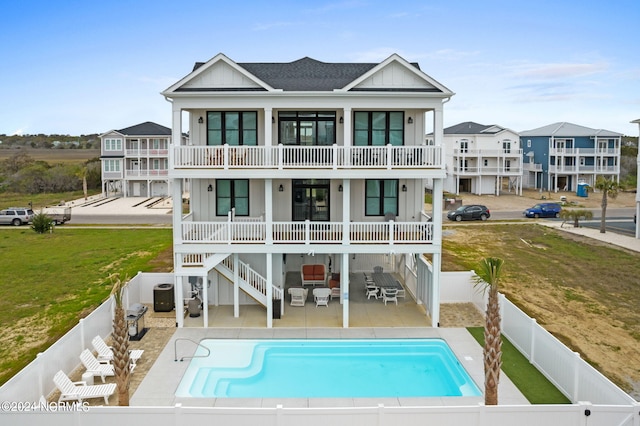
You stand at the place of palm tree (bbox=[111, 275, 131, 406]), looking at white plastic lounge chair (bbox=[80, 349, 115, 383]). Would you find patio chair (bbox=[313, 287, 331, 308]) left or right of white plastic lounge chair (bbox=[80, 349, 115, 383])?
right

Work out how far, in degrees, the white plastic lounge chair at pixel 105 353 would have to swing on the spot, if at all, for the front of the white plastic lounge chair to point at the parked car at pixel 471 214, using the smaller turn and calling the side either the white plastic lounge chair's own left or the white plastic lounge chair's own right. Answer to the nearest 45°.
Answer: approximately 90° to the white plastic lounge chair's own left

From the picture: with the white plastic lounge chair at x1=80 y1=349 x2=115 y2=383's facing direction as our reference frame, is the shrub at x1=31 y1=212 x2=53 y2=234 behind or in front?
behind

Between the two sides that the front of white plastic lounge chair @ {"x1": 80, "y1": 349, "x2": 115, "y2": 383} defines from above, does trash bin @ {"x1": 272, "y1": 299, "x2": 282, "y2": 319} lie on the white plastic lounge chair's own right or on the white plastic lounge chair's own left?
on the white plastic lounge chair's own left

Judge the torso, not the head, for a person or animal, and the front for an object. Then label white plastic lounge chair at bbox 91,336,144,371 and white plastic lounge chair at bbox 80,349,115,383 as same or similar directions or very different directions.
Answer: same or similar directions

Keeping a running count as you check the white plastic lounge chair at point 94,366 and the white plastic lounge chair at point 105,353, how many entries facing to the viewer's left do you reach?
0

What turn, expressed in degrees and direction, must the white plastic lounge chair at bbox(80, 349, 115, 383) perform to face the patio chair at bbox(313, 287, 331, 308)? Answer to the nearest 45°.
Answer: approximately 90° to its left

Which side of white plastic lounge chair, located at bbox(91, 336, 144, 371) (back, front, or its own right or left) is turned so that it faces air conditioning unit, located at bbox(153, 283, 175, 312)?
left

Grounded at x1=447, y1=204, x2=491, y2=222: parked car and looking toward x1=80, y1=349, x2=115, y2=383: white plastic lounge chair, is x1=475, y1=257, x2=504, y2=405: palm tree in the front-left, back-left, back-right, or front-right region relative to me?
front-left

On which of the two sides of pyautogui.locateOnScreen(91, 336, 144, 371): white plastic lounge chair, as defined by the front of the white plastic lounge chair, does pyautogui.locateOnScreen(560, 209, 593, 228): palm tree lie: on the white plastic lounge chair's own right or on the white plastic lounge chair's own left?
on the white plastic lounge chair's own left

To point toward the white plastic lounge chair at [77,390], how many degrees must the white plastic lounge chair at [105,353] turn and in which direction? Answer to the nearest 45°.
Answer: approximately 45° to its right

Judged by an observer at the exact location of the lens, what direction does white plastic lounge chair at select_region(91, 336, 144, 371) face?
facing the viewer and to the right of the viewer
